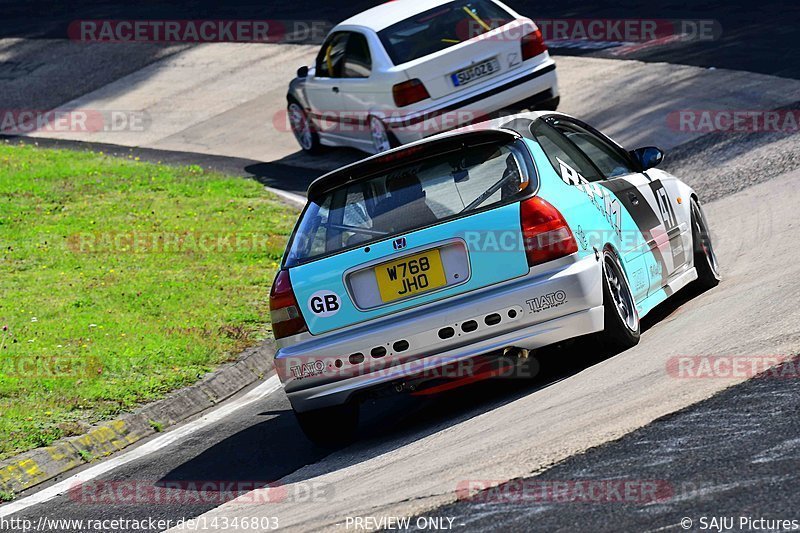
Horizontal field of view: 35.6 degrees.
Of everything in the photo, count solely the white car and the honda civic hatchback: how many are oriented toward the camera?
0

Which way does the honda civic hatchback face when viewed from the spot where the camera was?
facing away from the viewer and to the right of the viewer

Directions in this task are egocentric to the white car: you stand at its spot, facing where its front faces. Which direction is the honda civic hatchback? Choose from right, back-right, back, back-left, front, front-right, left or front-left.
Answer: back-left

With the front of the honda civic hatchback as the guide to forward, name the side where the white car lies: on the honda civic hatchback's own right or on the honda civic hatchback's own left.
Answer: on the honda civic hatchback's own left
